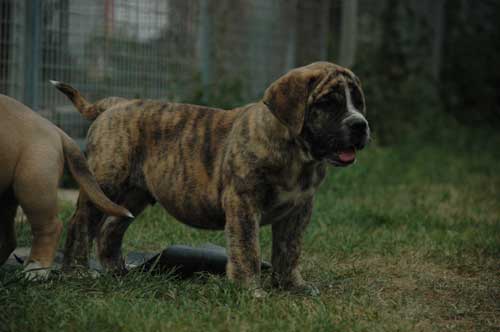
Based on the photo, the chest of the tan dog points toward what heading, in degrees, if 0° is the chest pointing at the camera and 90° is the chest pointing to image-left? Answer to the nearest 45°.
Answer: approximately 90°

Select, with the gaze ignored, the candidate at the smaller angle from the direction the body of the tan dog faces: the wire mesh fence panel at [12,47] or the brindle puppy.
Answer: the wire mesh fence panel

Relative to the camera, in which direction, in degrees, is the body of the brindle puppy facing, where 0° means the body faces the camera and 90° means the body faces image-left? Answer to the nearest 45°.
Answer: approximately 315°

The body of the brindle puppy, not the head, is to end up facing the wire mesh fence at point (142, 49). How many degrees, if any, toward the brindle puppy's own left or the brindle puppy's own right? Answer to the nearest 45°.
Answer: approximately 135° to the brindle puppy's own left

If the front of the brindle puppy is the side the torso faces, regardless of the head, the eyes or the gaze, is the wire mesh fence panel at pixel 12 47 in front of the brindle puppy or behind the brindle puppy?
behind

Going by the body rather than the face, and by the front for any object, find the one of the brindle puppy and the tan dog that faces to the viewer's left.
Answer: the tan dog

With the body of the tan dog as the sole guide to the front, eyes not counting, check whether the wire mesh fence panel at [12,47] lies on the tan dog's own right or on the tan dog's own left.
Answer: on the tan dog's own right
